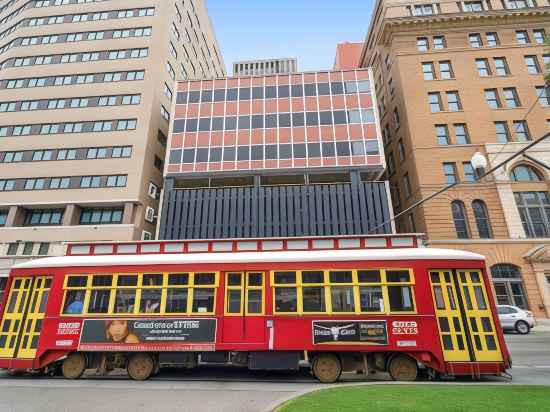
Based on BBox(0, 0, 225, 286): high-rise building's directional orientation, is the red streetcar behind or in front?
in front

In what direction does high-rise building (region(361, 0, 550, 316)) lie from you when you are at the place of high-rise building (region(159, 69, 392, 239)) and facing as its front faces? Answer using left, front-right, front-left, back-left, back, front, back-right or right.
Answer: left

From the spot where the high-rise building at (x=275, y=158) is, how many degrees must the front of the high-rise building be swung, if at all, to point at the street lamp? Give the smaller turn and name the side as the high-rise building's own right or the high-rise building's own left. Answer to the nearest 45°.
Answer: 0° — it already faces it

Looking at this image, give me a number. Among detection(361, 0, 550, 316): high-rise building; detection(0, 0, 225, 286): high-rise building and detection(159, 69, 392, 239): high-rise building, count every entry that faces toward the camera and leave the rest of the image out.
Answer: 3

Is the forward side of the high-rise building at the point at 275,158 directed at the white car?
no

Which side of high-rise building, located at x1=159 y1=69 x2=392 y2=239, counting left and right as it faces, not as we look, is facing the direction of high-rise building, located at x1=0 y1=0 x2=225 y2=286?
right

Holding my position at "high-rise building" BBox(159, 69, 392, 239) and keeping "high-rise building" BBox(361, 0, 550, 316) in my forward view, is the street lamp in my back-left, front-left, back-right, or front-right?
front-right

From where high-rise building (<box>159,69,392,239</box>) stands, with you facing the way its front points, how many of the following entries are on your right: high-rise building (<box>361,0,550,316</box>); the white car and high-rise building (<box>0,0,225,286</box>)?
1

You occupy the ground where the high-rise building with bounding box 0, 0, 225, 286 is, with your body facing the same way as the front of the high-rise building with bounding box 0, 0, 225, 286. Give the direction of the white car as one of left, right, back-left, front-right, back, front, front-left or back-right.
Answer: front-left

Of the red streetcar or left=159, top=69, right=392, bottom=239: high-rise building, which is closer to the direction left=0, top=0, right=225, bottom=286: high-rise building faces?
the red streetcar

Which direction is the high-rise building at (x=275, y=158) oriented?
toward the camera

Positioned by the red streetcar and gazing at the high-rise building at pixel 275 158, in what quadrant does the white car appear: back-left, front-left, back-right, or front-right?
front-right

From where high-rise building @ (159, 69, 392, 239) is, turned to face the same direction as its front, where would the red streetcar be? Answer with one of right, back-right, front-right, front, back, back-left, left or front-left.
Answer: front

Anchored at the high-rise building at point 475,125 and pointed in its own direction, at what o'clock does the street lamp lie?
The street lamp is roughly at 12 o'clock from the high-rise building.

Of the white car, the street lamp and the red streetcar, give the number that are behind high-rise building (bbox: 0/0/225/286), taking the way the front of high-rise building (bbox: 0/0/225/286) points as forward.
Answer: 0

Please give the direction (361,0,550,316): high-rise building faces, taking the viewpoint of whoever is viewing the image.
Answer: facing the viewer
